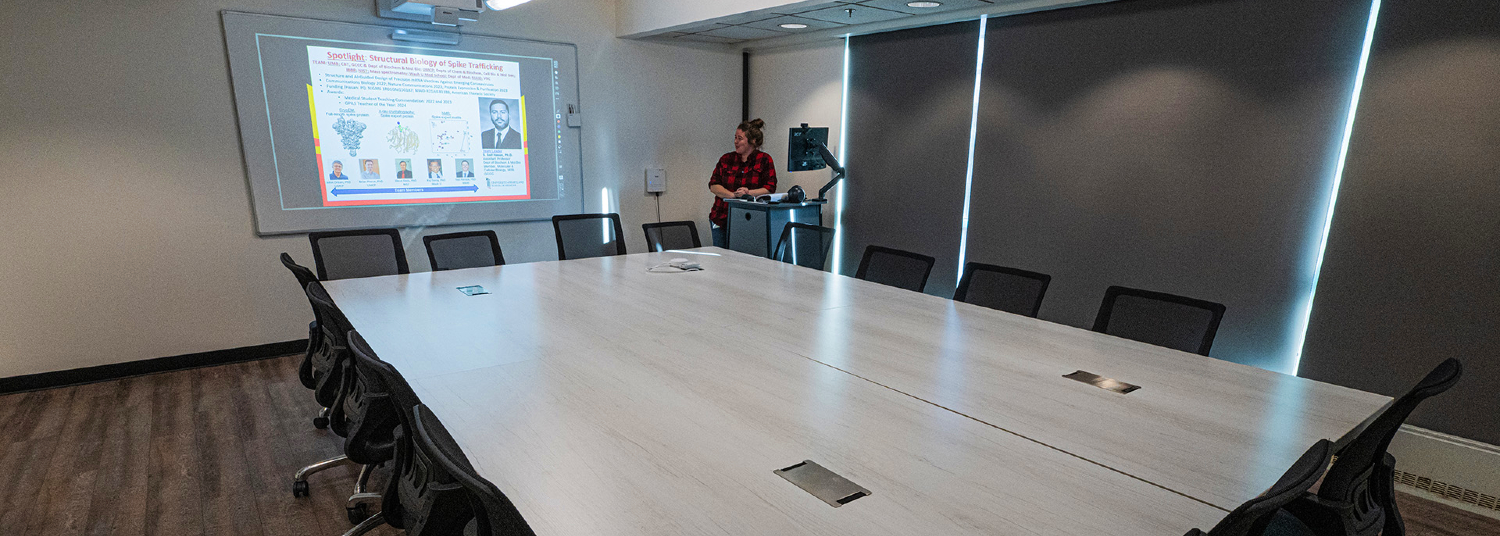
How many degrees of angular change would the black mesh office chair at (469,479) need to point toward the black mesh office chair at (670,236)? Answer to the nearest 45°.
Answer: approximately 45° to its left

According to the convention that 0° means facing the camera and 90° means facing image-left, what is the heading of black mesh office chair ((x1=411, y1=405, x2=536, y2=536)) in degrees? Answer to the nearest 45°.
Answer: approximately 270°

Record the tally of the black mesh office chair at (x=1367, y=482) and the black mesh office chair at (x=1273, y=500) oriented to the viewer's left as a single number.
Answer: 2

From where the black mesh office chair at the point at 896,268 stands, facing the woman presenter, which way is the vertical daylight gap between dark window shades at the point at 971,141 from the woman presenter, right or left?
right

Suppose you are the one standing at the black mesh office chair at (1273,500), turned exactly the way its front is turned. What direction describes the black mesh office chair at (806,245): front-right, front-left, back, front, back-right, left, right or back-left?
front-right

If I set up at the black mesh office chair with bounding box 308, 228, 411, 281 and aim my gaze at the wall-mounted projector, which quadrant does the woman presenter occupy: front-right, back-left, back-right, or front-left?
front-right

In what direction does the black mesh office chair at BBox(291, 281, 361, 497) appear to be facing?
to the viewer's right

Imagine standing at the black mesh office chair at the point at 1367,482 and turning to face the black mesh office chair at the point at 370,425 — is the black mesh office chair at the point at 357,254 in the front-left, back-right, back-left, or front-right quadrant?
front-right

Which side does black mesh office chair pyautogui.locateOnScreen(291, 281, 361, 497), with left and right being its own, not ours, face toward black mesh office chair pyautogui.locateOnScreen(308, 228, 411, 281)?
left

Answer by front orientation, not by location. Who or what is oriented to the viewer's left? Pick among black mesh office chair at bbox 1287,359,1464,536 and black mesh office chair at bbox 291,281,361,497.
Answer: black mesh office chair at bbox 1287,359,1464,536

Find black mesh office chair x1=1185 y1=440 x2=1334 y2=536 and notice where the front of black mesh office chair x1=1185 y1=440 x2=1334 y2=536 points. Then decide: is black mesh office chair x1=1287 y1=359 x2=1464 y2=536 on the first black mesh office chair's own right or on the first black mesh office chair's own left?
on the first black mesh office chair's own right

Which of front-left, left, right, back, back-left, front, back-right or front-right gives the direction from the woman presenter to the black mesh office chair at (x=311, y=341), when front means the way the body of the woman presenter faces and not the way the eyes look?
front

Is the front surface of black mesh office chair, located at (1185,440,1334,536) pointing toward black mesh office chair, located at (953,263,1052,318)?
no

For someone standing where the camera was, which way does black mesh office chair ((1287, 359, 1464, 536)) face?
facing to the left of the viewer

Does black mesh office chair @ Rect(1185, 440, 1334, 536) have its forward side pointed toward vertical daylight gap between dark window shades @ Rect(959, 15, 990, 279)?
no
